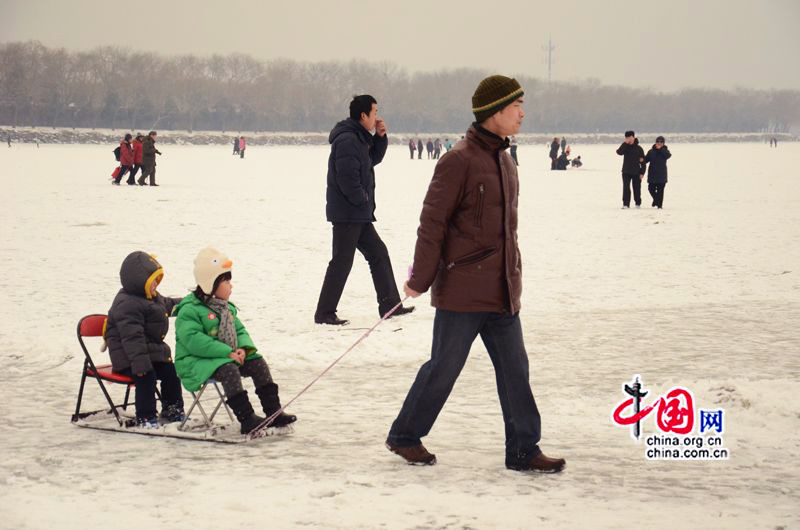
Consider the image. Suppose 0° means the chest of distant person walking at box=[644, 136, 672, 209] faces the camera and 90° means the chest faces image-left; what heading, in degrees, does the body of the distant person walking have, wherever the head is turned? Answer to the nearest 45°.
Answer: approximately 0°

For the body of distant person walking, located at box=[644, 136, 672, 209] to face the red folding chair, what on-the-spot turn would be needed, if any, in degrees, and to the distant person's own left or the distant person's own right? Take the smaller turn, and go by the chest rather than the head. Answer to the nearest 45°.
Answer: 0° — they already face it

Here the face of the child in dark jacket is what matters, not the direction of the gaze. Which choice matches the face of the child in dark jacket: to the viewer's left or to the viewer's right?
to the viewer's right

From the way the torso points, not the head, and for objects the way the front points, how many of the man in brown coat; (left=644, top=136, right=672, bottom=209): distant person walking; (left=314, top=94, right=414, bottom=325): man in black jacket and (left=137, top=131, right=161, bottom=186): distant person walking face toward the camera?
1

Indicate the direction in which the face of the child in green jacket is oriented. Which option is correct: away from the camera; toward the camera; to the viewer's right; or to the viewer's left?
to the viewer's right

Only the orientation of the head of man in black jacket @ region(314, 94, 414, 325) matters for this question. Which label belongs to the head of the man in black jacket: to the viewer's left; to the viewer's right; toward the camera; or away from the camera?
to the viewer's right

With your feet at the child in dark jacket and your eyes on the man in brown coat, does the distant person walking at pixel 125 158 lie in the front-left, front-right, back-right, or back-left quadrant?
back-left
